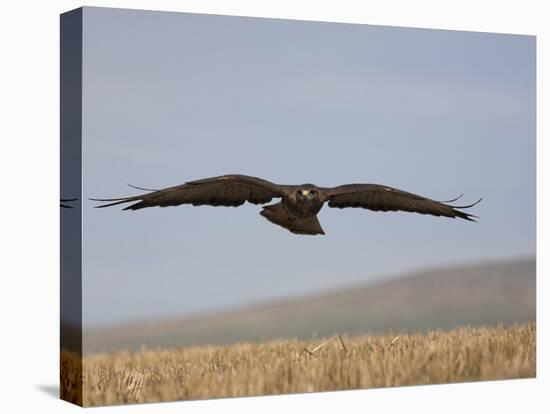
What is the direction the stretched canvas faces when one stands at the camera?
facing the viewer and to the right of the viewer
